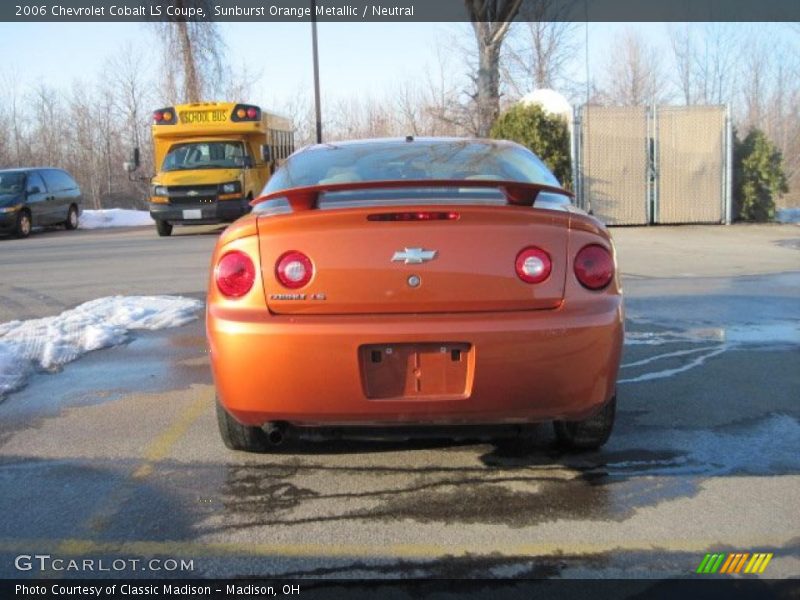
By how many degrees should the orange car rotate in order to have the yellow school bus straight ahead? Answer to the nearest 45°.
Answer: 0° — it already faces it

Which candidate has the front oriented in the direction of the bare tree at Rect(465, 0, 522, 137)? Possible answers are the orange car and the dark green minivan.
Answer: the orange car

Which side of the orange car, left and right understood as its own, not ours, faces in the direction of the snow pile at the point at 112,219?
front

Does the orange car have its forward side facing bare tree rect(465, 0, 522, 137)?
yes

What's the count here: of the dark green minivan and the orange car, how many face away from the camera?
1

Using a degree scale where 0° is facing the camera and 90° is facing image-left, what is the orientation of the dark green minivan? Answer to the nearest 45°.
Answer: approximately 45°

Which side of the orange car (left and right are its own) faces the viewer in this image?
back

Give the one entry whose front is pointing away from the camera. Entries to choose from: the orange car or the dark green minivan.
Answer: the orange car

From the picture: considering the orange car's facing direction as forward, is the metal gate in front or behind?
in front

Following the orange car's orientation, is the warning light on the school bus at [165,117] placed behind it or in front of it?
in front
